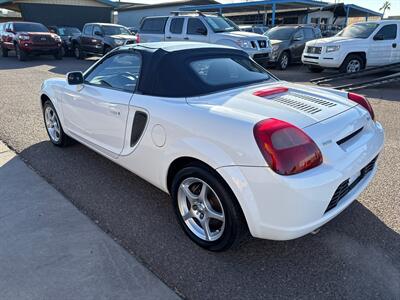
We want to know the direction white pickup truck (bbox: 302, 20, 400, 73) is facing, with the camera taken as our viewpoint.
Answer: facing the viewer and to the left of the viewer

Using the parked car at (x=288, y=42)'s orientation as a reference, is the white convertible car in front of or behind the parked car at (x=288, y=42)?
in front

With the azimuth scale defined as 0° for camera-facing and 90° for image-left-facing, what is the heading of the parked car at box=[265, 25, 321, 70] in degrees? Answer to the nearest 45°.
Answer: approximately 45°

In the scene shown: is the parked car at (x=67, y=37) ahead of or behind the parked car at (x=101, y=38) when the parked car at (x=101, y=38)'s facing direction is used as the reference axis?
behind

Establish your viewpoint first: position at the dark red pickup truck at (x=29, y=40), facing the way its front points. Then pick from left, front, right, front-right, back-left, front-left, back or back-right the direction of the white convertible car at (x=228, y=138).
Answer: front-right

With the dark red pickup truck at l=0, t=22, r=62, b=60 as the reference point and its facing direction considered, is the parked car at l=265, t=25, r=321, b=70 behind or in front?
in front

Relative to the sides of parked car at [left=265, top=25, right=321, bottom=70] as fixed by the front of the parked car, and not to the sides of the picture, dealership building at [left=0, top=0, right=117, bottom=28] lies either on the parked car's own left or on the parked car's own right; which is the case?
on the parked car's own right

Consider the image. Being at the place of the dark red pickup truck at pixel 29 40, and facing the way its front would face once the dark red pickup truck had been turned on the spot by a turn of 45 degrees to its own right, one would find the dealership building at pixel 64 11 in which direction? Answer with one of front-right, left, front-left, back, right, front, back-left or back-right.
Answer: back

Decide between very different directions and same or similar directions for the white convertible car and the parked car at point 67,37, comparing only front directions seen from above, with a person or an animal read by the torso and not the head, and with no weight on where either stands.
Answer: very different directions

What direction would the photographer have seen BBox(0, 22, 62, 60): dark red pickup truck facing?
facing the viewer and to the right of the viewer

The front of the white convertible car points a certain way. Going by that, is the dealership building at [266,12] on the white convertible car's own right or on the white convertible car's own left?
on the white convertible car's own right

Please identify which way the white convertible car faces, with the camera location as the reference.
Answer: facing away from the viewer and to the left of the viewer
